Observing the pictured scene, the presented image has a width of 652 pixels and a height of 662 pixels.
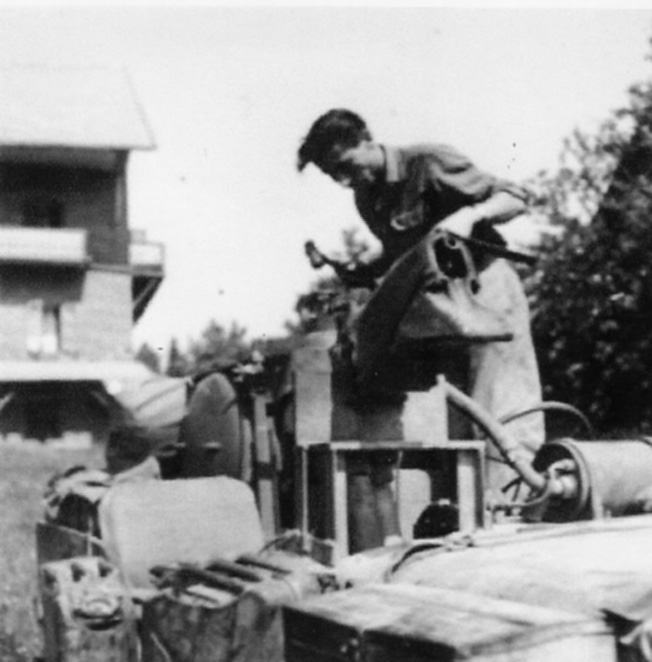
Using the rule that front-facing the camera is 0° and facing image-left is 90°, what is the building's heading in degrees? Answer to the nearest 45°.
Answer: approximately 0°

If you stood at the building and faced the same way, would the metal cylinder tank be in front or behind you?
in front

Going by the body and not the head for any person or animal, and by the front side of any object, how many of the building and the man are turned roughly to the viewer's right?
0

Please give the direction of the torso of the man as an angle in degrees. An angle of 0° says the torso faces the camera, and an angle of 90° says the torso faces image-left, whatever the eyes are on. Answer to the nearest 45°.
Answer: approximately 45°

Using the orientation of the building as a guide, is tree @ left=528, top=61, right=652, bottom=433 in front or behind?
in front
